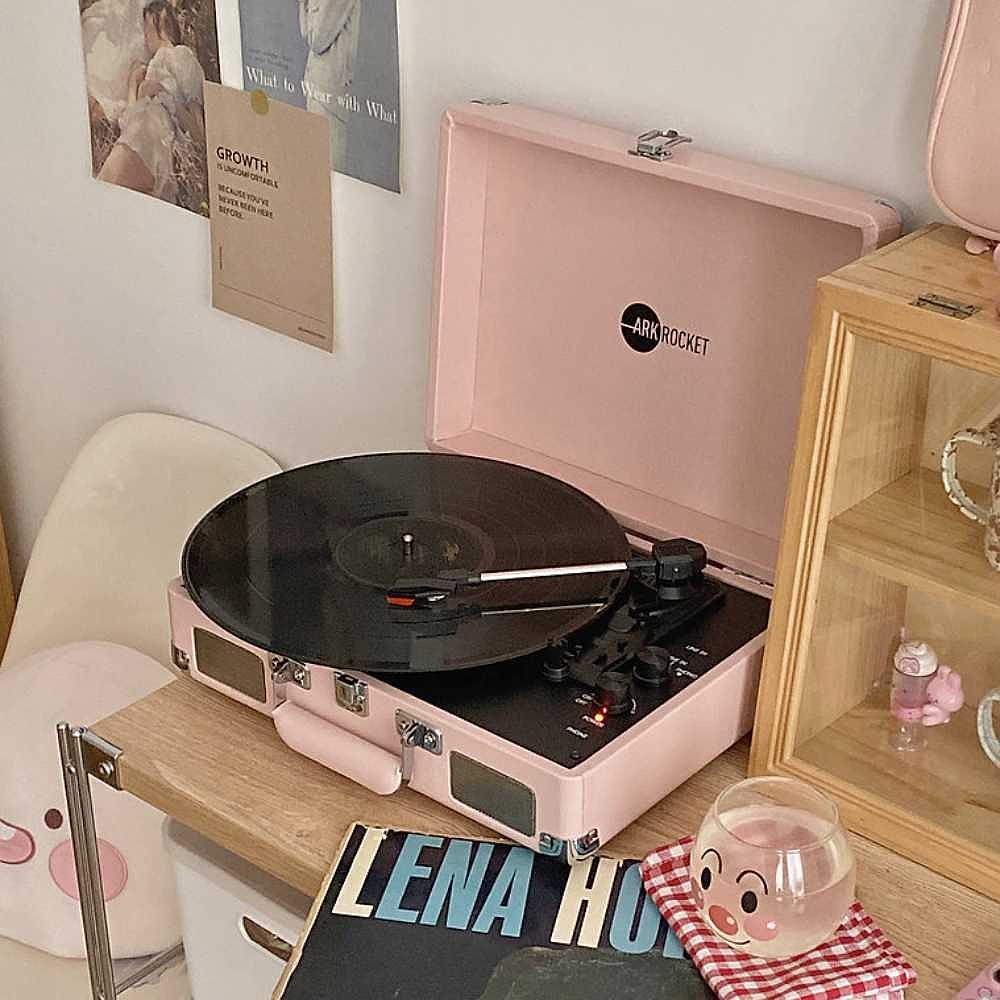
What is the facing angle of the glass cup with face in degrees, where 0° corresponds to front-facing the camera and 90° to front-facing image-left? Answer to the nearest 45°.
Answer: approximately 45°

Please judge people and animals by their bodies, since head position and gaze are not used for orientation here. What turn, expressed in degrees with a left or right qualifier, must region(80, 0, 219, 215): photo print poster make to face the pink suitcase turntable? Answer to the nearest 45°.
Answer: approximately 90° to its left

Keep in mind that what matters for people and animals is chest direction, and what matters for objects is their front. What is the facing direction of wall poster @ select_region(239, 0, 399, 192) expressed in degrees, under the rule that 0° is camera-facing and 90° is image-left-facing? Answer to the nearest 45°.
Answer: approximately 45°

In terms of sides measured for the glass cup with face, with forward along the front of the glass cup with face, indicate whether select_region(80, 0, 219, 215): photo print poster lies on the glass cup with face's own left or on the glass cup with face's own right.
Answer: on the glass cup with face's own right

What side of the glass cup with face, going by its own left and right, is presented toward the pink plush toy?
right
